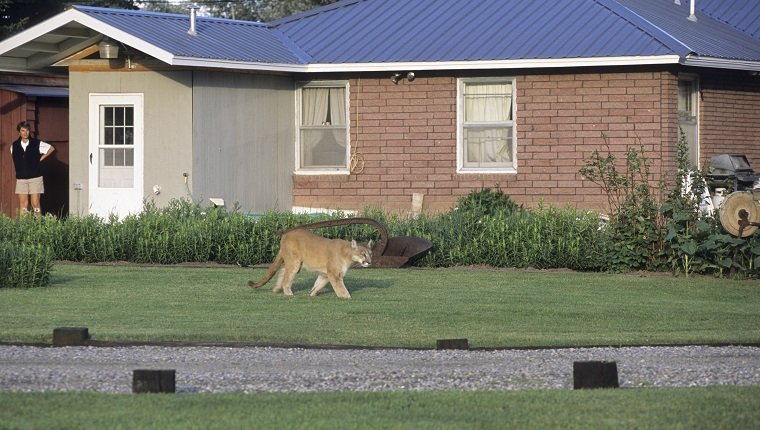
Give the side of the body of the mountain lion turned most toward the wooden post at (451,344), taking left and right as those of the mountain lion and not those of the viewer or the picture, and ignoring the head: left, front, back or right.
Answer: right

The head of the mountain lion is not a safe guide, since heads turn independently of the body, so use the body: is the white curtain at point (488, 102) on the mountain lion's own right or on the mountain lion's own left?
on the mountain lion's own left

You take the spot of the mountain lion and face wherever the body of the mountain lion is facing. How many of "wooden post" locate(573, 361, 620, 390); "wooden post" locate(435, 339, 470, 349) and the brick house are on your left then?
1

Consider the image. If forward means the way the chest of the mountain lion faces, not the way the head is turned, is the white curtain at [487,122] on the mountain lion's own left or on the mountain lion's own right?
on the mountain lion's own left

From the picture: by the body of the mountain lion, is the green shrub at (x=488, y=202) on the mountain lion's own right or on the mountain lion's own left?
on the mountain lion's own left

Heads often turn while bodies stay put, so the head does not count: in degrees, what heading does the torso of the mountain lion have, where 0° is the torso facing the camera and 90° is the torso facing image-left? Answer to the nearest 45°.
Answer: approximately 270°

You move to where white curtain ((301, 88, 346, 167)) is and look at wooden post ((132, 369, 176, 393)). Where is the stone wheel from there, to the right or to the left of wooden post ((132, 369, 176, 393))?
left

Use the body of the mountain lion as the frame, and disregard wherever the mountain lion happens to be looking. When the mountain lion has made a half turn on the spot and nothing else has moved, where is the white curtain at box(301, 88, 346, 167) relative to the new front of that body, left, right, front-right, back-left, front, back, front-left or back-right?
right

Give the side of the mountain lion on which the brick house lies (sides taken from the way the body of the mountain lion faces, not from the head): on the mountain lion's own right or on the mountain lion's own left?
on the mountain lion's own left

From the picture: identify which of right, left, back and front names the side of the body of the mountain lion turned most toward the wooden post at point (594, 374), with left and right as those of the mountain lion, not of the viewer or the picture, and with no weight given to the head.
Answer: right
